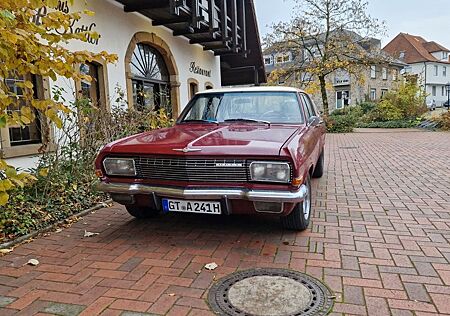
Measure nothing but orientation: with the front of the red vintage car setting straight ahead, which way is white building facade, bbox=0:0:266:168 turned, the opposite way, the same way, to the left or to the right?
to the left

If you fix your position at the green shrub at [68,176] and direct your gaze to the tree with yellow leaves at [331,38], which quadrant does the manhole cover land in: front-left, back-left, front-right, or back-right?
back-right

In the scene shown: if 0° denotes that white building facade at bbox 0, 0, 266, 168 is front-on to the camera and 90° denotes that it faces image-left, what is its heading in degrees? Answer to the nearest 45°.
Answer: approximately 315°

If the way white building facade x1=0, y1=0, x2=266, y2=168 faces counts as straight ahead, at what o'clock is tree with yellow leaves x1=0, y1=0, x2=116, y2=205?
The tree with yellow leaves is roughly at 2 o'clock from the white building facade.

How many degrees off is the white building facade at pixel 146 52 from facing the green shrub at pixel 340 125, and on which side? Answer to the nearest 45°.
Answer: approximately 90° to its left

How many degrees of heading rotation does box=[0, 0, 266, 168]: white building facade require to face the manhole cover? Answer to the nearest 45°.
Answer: approximately 45° to its right

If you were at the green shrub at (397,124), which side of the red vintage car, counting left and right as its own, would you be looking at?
back

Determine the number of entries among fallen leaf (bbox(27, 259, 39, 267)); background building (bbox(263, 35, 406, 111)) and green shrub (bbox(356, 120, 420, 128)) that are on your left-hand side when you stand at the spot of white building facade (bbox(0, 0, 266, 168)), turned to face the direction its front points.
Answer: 2

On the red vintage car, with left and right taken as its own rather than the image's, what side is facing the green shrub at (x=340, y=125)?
back

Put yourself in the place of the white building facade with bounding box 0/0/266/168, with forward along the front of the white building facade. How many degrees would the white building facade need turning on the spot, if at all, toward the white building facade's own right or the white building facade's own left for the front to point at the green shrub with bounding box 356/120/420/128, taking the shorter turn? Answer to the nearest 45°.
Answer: approximately 90° to the white building facade's own left

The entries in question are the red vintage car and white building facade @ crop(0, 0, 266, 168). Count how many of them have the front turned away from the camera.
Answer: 0

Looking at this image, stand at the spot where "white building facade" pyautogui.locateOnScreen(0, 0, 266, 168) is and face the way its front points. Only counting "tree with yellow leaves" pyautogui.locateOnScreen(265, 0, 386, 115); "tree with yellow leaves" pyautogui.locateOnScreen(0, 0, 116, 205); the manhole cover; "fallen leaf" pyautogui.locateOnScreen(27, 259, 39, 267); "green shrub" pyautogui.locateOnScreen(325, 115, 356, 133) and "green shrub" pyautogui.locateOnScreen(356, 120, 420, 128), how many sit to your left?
3

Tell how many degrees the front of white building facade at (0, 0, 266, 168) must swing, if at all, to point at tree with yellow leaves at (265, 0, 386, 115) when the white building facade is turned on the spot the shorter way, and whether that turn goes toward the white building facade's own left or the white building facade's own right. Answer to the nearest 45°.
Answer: approximately 90° to the white building facade's own left

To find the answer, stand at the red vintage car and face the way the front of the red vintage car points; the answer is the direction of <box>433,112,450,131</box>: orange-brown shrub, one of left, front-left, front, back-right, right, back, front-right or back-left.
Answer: back

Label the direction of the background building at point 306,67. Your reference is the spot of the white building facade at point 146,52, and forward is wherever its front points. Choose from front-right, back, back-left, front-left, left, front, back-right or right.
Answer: left

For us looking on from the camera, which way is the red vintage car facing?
facing the viewer and to the left of the viewer

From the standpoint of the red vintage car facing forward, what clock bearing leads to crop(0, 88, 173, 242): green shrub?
The green shrub is roughly at 3 o'clock from the red vintage car.
